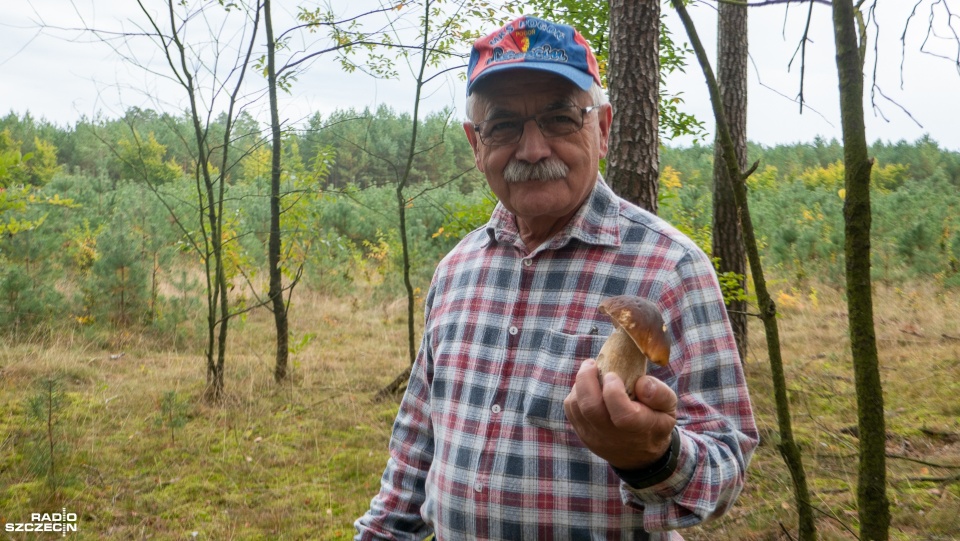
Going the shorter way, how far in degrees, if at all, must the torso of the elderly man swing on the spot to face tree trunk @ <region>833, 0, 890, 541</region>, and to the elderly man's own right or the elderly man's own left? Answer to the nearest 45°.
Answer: approximately 135° to the elderly man's own left

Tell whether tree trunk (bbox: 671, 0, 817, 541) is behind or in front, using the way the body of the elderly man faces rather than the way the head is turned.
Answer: behind

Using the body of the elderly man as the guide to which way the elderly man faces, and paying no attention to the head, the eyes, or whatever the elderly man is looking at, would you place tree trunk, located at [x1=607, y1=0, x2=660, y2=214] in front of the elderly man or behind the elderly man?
behind

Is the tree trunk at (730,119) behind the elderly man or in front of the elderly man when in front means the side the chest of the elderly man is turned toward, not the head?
behind

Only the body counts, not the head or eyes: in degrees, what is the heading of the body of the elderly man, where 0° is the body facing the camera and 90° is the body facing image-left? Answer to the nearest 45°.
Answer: approximately 45°

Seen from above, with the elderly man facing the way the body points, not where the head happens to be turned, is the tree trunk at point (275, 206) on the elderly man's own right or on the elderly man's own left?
on the elderly man's own right

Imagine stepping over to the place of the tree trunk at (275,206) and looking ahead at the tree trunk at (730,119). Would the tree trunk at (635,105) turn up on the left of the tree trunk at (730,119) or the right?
right
